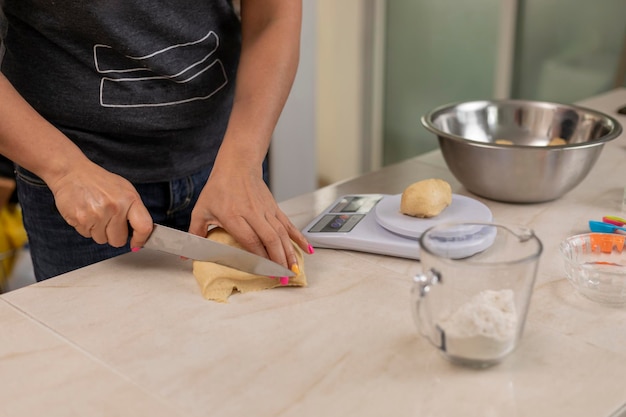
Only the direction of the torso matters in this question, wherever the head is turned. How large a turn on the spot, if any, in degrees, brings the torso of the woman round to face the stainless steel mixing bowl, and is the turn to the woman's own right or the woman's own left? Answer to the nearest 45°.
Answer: approximately 45° to the woman's own left

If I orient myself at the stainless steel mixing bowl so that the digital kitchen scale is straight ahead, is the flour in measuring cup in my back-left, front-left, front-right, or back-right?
front-left

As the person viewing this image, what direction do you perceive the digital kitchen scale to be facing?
facing to the left of the viewer

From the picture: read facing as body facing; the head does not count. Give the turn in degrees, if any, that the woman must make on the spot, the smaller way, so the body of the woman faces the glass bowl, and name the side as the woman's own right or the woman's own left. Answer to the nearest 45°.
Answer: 0° — they already face it

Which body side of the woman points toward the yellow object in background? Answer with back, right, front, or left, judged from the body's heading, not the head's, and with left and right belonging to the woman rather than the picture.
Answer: back

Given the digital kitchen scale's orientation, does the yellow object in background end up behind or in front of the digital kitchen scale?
in front

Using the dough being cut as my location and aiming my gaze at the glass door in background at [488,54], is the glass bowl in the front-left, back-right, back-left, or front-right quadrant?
front-right

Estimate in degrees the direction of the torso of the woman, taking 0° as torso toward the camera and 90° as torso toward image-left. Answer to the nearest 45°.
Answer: approximately 315°

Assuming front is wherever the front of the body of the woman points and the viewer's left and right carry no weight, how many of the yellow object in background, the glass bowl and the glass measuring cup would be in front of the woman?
2
